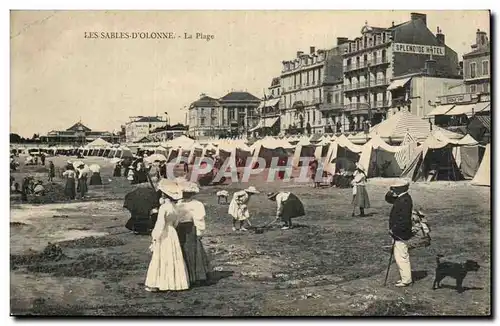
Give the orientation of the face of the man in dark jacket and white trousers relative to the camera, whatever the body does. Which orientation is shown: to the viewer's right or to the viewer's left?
to the viewer's left

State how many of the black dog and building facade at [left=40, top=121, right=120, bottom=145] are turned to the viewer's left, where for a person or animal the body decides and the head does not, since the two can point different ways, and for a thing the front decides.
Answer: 0

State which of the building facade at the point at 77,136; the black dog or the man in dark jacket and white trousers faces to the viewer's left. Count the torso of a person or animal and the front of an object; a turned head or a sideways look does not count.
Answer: the man in dark jacket and white trousers

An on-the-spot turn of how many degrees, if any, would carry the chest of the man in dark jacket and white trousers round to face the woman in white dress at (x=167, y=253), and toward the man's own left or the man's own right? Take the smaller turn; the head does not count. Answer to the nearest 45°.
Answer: approximately 45° to the man's own left

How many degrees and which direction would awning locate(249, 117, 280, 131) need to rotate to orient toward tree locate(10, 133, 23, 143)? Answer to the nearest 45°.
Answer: approximately 45° to its right

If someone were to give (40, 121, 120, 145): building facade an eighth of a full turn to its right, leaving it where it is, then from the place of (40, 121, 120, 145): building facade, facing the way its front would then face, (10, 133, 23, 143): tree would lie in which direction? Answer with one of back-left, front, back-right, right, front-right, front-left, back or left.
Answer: front-right

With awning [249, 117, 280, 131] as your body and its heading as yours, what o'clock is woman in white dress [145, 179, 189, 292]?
The woman in white dress is roughly at 12 o'clock from the awning.

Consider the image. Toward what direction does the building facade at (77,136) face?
toward the camera

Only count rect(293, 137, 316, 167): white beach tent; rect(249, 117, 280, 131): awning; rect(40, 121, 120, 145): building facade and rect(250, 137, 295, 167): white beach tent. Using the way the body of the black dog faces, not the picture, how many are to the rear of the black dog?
4

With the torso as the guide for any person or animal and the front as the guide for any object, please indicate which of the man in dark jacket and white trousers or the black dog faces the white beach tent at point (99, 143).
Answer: the man in dark jacket and white trousers

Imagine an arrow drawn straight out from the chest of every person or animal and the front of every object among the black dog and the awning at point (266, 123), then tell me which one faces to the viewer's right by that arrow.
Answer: the black dog

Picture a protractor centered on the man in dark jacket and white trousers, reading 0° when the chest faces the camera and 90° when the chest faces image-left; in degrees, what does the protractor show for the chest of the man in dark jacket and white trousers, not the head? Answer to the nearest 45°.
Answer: approximately 90°

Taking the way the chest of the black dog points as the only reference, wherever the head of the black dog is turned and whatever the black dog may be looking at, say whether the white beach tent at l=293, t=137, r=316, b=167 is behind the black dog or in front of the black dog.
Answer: behind

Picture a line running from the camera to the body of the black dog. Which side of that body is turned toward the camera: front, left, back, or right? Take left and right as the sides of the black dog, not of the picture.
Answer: right
